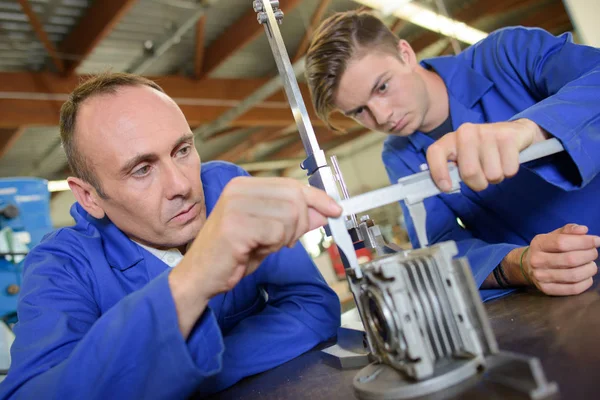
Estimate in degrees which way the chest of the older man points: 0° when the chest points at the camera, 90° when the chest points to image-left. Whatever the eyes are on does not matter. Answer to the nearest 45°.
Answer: approximately 315°

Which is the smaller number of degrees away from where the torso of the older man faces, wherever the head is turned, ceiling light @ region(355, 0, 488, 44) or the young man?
the young man

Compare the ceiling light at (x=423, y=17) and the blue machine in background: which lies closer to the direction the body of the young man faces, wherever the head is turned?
the blue machine in background

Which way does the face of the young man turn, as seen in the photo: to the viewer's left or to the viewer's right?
to the viewer's left

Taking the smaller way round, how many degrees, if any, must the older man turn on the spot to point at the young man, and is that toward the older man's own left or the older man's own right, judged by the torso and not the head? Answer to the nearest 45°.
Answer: approximately 45° to the older man's own left

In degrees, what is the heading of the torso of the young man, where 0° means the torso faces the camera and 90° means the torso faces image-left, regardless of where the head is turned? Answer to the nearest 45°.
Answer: approximately 45°

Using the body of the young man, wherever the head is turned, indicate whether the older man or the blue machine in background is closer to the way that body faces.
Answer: the older man

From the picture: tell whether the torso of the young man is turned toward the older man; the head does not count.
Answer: yes

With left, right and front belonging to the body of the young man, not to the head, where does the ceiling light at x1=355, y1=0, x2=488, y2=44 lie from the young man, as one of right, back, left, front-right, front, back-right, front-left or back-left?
back-right

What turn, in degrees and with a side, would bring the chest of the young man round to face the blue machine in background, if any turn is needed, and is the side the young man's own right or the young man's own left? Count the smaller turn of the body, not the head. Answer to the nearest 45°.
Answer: approximately 45° to the young man's own right

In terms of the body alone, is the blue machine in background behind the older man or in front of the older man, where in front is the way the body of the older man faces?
behind

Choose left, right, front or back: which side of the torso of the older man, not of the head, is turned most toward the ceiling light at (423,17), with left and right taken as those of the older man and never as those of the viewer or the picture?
left
